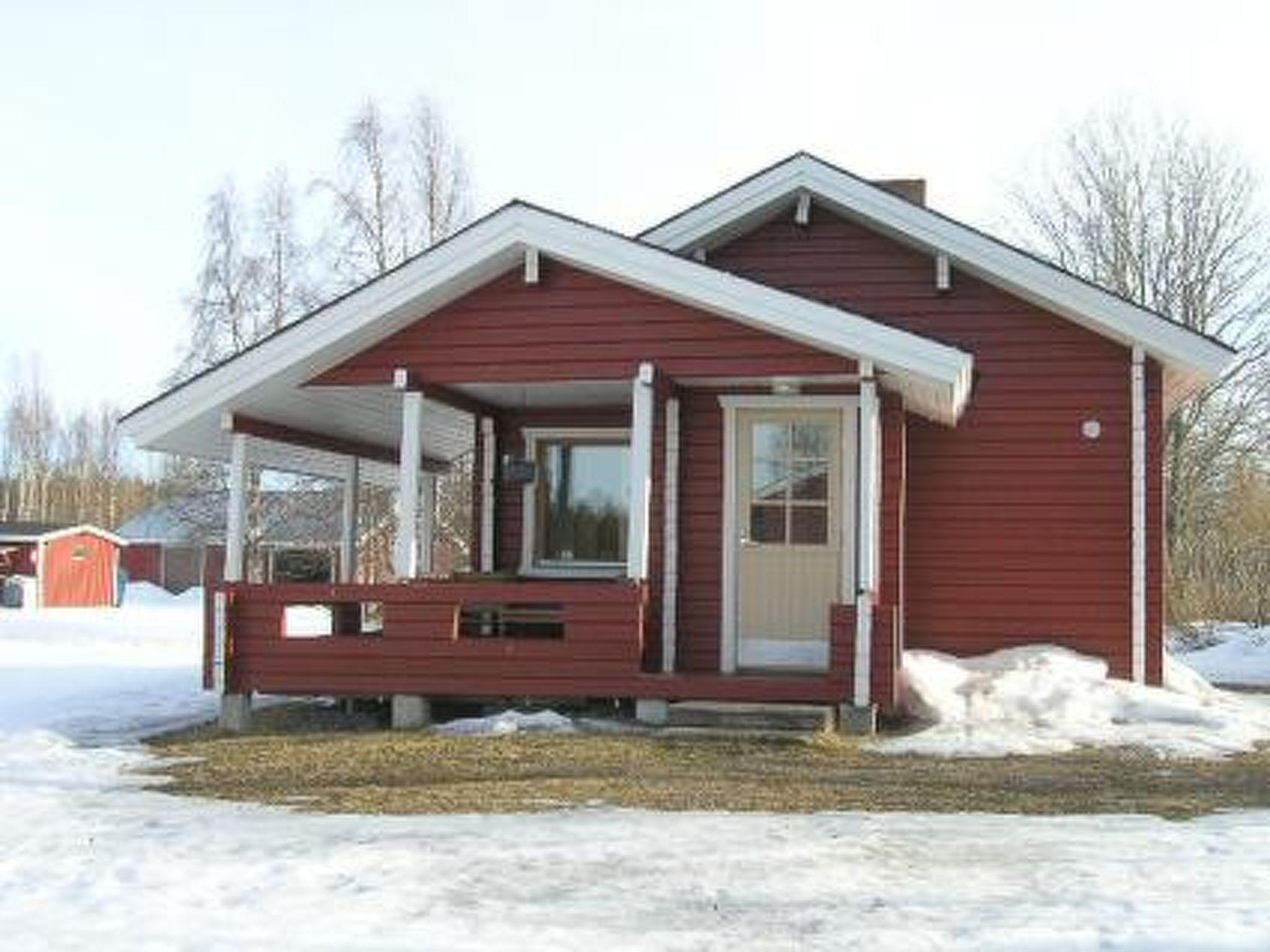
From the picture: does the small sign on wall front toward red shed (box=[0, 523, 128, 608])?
no

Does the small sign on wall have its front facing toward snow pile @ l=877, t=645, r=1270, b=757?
no

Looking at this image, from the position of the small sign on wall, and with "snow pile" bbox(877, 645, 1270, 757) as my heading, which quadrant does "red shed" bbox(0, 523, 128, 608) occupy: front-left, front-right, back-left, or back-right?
back-left

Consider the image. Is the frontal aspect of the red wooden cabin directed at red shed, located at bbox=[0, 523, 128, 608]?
no

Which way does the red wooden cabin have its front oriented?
toward the camera

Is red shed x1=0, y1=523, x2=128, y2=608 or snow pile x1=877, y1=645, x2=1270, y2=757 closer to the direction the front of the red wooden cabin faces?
the snow pile

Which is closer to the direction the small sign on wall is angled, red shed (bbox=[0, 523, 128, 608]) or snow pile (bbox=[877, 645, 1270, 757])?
the snow pile

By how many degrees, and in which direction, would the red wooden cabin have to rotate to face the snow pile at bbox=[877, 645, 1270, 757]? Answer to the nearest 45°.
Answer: approximately 90° to its left

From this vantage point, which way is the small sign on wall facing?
toward the camera
